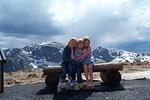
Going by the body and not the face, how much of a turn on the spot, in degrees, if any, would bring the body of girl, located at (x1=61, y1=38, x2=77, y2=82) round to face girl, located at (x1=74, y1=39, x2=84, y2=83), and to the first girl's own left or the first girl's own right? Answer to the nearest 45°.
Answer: approximately 45° to the first girl's own left

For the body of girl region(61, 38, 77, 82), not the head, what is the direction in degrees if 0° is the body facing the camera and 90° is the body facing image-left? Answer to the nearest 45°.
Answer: approximately 315°

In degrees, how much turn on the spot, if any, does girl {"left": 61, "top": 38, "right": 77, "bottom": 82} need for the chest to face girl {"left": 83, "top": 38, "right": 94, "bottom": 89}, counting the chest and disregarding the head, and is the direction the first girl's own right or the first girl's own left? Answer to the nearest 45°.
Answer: approximately 45° to the first girl's own left
